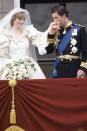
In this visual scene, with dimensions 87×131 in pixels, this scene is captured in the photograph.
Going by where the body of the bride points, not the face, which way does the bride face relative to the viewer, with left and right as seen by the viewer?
facing the viewer
